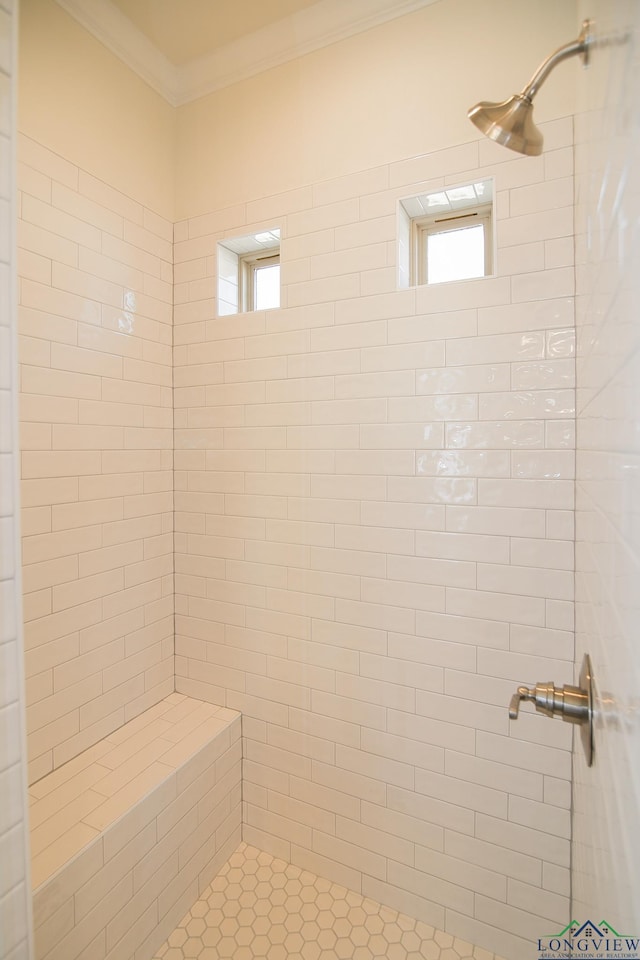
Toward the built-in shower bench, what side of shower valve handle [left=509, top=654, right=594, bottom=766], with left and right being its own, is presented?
front

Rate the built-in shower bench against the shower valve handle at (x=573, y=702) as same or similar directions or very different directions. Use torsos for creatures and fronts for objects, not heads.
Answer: very different directions

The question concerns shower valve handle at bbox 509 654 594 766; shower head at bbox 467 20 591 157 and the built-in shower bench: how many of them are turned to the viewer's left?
2

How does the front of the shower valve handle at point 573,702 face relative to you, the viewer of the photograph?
facing to the left of the viewer

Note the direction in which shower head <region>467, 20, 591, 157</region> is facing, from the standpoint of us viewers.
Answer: facing to the left of the viewer

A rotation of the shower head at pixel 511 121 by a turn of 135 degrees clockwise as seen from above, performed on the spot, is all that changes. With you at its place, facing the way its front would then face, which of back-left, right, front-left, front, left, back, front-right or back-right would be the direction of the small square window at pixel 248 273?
left

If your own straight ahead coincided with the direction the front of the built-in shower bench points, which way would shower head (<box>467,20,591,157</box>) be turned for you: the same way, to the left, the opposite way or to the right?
the opposite way
